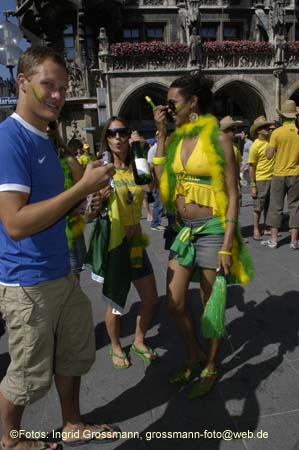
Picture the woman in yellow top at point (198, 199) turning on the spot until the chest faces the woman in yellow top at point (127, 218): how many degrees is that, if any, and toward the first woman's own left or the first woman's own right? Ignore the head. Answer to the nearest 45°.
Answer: approximately 90° to the first woman's own right

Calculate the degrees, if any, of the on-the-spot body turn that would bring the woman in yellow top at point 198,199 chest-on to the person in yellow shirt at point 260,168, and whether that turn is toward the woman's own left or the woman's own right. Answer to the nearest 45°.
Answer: approximately 135° to the woman's own right

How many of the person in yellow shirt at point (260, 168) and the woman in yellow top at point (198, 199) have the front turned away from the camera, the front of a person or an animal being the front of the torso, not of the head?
0

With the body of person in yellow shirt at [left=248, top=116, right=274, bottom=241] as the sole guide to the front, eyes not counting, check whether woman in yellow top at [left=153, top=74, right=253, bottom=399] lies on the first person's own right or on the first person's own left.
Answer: on the first person's own right

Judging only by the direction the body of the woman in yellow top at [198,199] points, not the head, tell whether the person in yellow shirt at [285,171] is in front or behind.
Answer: behind

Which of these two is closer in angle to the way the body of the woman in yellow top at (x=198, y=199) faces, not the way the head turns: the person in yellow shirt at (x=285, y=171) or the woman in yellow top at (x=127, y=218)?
the woman in yellow top

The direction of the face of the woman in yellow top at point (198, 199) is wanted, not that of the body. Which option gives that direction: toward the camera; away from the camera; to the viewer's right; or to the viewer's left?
to the viewer's left

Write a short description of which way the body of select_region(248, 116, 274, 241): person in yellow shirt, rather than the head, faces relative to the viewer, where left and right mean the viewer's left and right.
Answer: facing the viewer and to the right of the viewer

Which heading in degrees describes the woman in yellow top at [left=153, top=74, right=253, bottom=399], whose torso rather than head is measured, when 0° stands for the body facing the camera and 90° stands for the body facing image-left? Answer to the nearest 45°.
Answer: approximately 45°
